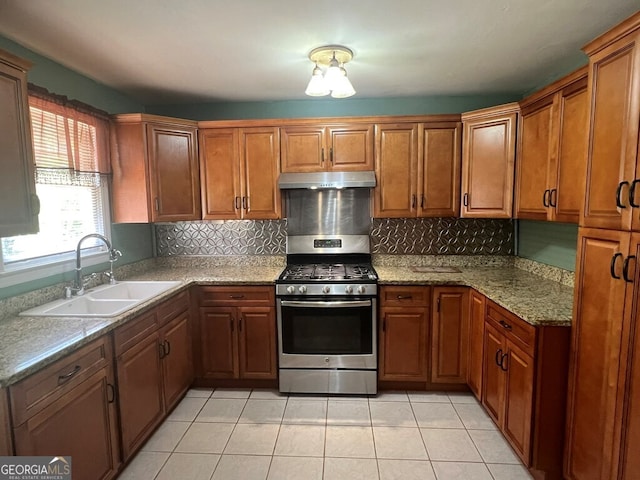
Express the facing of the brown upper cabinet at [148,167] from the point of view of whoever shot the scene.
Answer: facing the viewer and to the right of the viewer

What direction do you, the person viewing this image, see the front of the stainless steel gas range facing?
facing the viewer

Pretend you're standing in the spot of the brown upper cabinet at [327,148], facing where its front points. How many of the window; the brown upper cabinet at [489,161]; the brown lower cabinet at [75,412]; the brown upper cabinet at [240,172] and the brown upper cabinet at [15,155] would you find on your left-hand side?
1

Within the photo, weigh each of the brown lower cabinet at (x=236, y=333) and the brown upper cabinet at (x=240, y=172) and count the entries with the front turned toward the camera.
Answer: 2

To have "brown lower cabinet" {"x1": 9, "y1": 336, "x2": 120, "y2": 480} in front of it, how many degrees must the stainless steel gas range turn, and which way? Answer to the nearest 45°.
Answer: approximately 45° to its right

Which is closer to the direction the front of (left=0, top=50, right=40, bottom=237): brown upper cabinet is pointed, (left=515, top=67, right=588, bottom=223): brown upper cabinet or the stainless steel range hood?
the brown upper cabinet

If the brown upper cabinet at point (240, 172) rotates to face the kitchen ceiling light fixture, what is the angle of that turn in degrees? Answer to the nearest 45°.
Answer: approximately 45° to its left

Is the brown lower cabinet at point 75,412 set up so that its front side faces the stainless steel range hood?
no

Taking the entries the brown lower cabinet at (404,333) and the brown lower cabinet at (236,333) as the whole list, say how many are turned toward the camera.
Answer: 2

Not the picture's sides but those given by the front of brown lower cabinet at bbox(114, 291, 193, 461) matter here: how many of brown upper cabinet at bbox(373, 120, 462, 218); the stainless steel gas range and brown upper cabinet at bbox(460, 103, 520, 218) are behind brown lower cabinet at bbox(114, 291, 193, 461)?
0

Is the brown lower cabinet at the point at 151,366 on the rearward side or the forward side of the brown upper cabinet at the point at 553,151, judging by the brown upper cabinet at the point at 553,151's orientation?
on the forward side

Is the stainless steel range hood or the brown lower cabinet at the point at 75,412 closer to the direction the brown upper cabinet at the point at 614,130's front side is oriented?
the brown lower cabinet

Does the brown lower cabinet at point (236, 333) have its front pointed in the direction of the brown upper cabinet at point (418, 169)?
no

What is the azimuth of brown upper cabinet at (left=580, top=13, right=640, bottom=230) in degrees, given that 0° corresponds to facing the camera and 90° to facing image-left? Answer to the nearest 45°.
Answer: approximately 45°

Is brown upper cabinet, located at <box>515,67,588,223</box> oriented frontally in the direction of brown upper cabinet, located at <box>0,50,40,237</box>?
yes

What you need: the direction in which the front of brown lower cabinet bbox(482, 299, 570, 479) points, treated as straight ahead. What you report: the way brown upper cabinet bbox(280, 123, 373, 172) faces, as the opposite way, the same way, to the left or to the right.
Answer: to the left

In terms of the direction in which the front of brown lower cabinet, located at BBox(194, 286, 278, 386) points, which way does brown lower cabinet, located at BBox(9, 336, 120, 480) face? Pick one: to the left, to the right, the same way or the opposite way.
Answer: to the left

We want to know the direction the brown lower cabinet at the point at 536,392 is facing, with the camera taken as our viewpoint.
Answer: facing the viewer and to the left of the viewer

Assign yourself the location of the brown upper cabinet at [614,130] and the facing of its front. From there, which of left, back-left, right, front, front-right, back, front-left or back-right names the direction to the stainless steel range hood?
front-right

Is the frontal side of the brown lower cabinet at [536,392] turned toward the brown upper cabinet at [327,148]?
no

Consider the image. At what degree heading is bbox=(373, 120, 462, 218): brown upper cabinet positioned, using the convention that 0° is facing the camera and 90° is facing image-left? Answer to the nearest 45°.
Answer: approximately 0°
